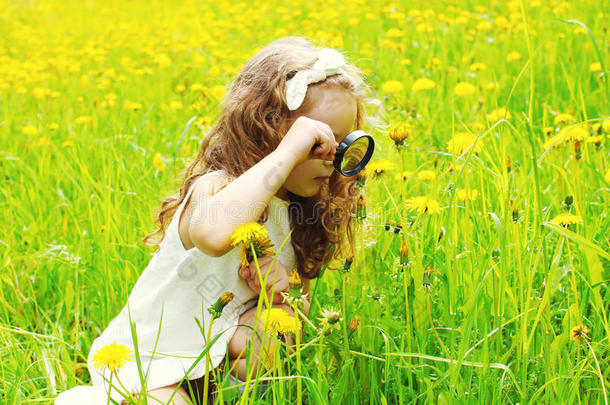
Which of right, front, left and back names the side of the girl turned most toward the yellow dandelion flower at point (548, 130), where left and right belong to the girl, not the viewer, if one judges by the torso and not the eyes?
front

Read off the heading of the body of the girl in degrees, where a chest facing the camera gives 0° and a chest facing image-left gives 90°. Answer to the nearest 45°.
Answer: approximately 270°

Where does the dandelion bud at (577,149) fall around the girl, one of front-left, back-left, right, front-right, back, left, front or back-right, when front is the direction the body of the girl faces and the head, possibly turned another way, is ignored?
front
